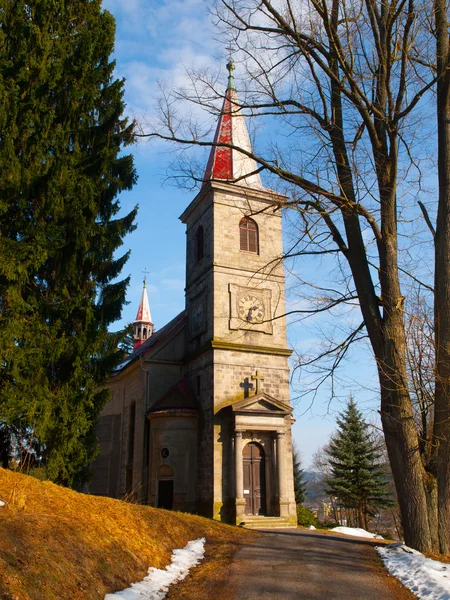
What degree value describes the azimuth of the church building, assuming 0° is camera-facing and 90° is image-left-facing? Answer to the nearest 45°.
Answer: approximately 315°

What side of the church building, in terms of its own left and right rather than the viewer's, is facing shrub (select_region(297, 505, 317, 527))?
left

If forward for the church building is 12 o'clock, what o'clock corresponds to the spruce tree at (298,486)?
The spruce tree is roughly at 8 o'clock from the church building.

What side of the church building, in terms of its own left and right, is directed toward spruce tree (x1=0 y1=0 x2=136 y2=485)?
right
